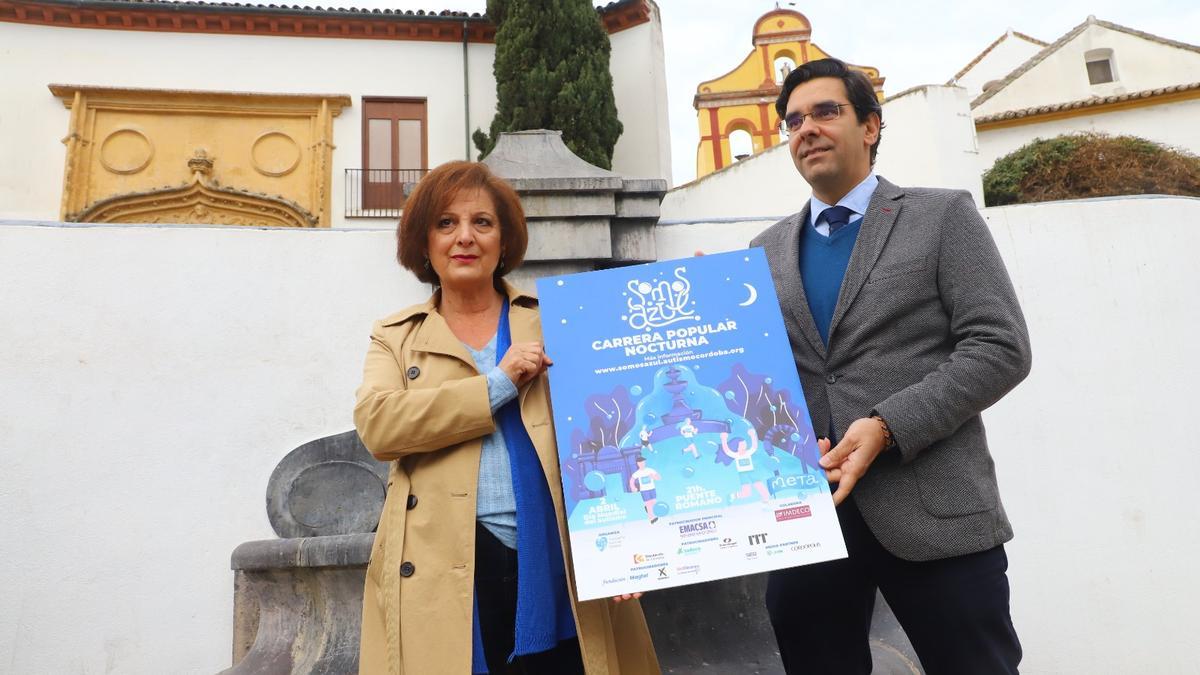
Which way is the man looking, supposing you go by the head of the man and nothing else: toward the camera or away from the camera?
toward the camera

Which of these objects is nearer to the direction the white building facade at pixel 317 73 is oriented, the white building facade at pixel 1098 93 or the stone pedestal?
the stone pedestal

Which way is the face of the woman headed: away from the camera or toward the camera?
toward the camera

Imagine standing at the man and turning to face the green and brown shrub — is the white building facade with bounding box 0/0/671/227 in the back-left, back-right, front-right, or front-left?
front-left

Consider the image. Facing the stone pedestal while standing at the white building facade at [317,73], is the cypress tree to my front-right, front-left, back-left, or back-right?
front-left

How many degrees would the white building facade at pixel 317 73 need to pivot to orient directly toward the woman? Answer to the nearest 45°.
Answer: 0° — it already faces them

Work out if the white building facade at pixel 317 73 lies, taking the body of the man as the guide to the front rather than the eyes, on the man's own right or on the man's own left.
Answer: on the man's own right

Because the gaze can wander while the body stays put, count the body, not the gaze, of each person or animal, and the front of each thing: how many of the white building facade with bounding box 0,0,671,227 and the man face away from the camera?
0

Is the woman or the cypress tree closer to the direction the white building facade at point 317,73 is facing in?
the woman

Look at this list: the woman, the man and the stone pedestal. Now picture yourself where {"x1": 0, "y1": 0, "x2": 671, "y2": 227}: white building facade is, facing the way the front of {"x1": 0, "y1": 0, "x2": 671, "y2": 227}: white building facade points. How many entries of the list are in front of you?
3

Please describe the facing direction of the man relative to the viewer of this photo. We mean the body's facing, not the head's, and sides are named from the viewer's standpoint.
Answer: facing the viewer and to the left of the viewer

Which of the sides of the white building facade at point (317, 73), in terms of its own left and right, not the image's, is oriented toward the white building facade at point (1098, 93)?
left

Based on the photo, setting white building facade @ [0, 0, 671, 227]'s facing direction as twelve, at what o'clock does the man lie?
The man is roughly at 12 o'clock from the white building facade.

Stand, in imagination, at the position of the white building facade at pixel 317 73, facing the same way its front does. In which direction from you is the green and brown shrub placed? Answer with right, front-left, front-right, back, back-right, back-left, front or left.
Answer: front-left
